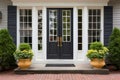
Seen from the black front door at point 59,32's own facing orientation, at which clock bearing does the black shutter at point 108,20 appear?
The black shutter is roughly at 9 o'clock from the black front door.

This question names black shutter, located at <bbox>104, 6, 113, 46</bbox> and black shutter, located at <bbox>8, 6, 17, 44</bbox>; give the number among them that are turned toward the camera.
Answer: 2

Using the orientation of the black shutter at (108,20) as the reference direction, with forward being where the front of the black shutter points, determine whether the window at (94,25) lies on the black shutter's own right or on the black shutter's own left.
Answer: on the black shutter's own right

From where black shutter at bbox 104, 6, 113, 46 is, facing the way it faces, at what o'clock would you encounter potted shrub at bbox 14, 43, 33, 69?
The potted shrub is roughly at 2 o'clock from the black shutter.

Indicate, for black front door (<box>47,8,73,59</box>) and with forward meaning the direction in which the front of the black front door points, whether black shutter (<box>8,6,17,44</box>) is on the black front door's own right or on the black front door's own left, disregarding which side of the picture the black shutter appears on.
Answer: on the black front door's own right

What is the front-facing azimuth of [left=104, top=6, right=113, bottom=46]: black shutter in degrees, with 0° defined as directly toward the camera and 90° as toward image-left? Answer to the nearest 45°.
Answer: approximately 0°

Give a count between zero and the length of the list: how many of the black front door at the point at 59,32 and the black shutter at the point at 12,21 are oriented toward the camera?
2

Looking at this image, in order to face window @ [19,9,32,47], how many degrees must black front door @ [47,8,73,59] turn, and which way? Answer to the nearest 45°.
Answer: approximately 90° to its right

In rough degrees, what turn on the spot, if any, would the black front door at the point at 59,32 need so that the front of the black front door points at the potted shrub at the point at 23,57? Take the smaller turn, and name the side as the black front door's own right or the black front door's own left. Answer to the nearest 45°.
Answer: approximately 45° to the black front door's own right
